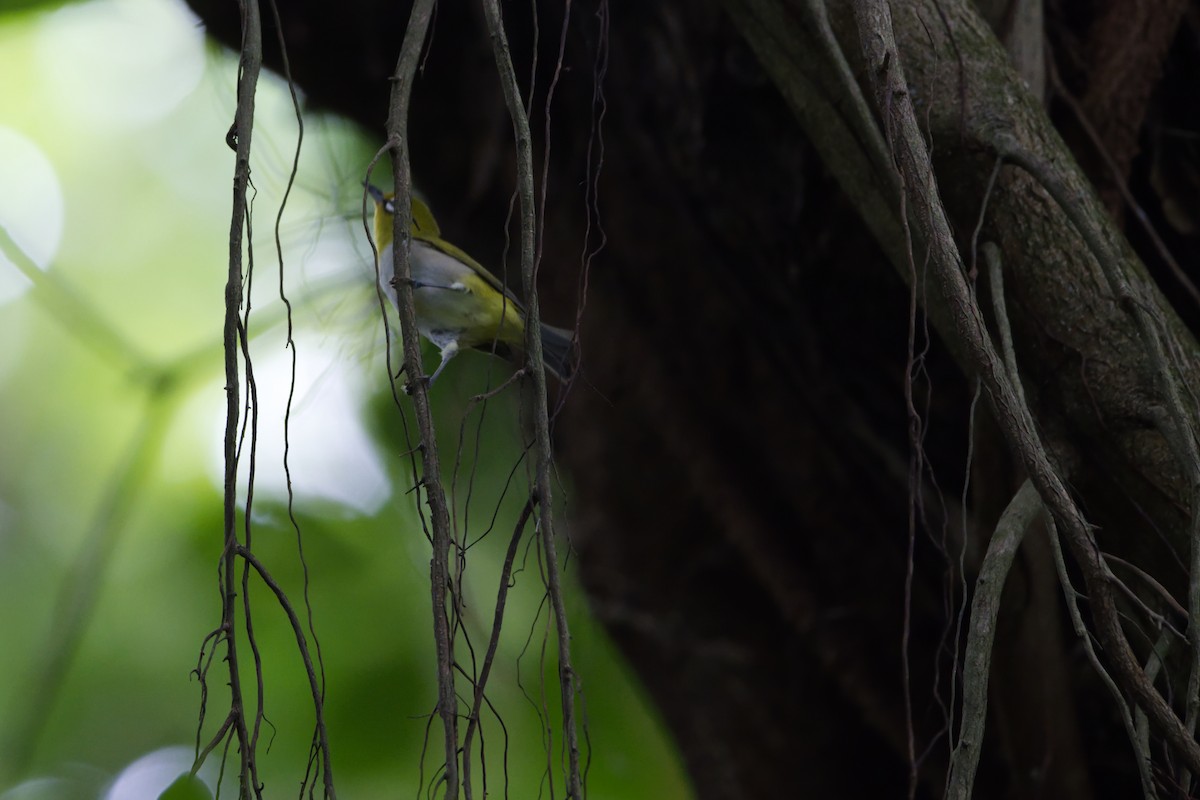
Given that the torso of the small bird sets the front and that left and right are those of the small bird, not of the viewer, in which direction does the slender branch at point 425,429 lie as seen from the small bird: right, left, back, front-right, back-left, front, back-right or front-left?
left

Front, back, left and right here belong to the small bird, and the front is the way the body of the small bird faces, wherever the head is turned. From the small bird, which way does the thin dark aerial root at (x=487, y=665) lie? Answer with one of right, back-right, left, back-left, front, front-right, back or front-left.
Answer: left

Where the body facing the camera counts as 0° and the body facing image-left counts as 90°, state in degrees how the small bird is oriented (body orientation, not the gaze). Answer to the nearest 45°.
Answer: approximately 90°

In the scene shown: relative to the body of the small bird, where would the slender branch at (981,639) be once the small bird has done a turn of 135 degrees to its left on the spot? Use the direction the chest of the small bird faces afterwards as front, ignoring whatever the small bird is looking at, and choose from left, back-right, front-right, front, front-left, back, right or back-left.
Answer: front

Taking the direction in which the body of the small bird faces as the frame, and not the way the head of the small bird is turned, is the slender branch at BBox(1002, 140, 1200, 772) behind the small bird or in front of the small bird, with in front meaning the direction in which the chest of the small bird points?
behind
